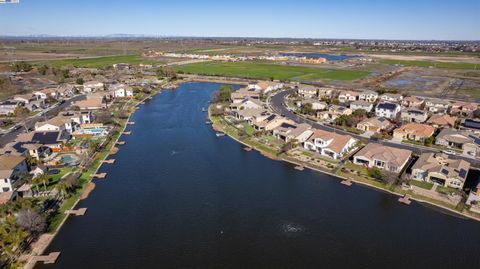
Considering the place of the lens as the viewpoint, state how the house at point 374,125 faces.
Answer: facing the viewer and to the left of the viewer

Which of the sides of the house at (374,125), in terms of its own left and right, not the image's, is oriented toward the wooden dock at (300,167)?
front

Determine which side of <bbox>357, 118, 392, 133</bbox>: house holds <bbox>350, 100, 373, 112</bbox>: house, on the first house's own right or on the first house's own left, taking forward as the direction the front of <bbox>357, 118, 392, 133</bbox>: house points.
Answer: on the first house's own right

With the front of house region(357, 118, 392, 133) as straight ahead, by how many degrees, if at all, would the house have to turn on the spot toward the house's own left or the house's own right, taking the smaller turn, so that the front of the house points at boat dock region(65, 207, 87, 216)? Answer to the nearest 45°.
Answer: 0° — it already faces it

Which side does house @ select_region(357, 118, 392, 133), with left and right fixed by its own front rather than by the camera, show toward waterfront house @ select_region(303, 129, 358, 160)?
front

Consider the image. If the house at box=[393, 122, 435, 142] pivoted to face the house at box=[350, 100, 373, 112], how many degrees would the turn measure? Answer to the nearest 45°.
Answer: approximately 90° to its right

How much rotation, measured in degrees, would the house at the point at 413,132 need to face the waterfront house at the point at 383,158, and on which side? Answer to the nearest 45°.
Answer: approximately 45° to its left

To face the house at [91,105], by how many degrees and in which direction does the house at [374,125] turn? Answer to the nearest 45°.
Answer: approximately 45° to its right

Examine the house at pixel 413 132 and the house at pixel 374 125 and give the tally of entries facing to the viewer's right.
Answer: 0

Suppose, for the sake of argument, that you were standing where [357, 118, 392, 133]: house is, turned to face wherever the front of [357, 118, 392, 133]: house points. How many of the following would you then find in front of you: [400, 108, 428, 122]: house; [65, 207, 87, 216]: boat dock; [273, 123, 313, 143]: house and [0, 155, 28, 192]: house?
3

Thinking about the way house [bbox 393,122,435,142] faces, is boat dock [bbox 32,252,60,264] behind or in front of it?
in front
